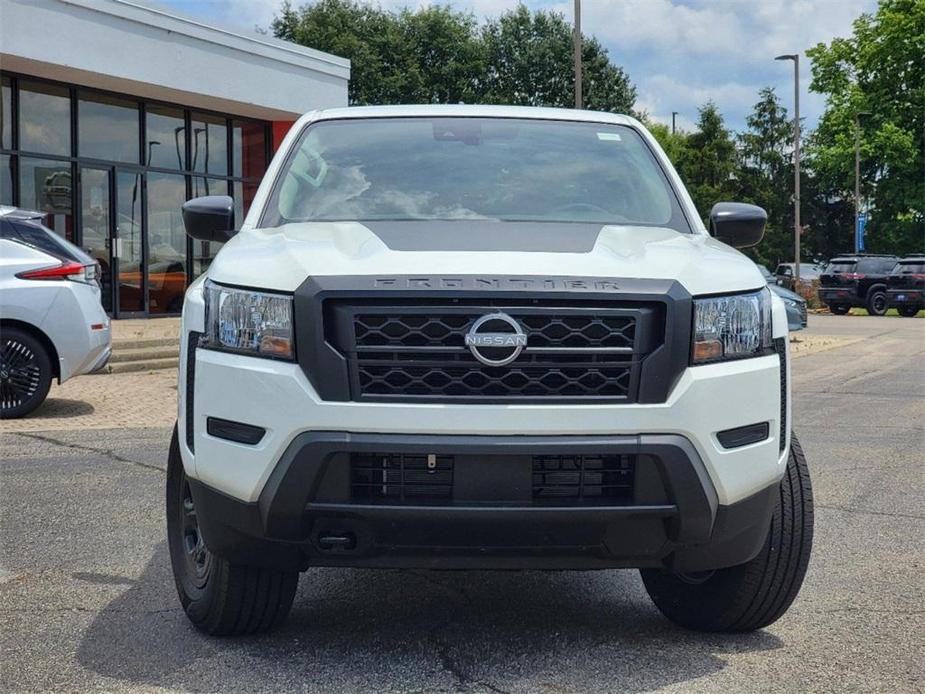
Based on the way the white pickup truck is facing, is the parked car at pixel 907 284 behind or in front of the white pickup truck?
behind

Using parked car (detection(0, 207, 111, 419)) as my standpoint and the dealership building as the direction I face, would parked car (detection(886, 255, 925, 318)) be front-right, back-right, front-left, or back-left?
front-right

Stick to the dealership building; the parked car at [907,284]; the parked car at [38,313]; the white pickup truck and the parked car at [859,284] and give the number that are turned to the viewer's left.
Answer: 1

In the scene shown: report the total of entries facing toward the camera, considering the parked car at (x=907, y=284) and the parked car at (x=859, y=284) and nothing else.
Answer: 0

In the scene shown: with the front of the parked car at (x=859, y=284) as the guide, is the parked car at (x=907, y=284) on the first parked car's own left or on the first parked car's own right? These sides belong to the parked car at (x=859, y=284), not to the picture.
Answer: on the first parked car's own right

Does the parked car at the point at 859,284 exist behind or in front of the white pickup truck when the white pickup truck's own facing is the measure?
behind

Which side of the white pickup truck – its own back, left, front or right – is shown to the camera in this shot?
front

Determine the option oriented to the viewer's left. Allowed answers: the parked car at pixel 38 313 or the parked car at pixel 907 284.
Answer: the parked car at pixel 38 313

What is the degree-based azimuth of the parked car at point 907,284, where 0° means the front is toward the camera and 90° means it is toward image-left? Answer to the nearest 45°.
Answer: approximately 225°

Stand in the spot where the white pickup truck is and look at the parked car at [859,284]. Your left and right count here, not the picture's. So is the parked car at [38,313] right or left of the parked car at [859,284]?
left

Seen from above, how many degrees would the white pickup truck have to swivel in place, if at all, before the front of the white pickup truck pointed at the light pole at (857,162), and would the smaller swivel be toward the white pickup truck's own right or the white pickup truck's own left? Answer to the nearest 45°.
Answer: approximately 180°

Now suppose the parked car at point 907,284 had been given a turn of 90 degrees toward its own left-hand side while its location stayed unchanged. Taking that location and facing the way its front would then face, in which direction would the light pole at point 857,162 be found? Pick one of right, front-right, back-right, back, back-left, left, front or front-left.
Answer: front-right

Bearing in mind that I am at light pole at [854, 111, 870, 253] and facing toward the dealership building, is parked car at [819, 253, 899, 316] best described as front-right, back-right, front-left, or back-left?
front-left

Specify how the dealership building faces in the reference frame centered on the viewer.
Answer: facing the viewer and to the right of the viewer

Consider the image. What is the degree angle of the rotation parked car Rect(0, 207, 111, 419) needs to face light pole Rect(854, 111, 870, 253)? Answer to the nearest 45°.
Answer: approximately 135° to its right
